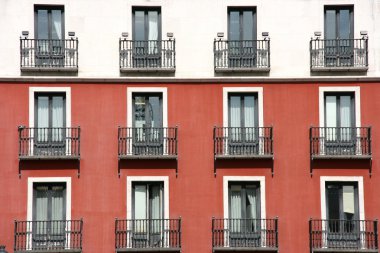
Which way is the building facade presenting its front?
toward the camera
